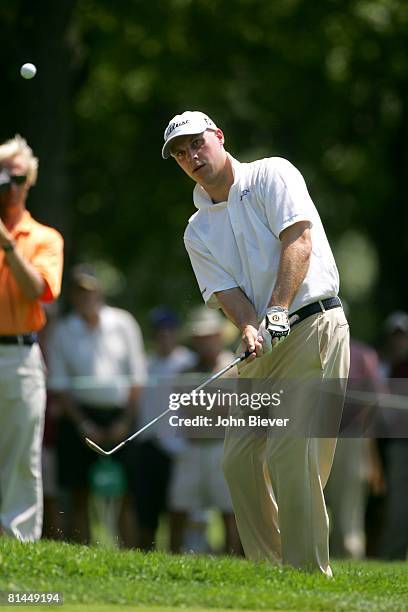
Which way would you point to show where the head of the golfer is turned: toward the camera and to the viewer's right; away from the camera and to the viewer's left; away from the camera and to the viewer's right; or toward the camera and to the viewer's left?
toward the camera and to the viewer's left

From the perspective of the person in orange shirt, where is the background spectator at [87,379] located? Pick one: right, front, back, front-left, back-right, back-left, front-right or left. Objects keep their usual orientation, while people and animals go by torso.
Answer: back

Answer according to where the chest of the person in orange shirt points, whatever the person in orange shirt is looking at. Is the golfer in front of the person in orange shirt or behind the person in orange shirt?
in front

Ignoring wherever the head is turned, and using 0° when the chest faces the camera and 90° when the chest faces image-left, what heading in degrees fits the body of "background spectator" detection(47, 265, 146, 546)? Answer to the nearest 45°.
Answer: approximately 0°

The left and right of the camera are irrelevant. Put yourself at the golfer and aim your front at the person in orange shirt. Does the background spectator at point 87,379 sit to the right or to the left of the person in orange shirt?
right

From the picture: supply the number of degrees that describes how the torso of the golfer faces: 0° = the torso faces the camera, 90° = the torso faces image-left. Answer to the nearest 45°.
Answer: approximately 45°

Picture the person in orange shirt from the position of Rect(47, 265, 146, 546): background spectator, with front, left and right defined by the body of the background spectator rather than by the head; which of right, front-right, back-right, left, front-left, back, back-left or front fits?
front

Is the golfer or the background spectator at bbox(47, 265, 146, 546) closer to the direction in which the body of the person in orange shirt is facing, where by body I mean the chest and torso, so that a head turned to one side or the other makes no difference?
the golfer

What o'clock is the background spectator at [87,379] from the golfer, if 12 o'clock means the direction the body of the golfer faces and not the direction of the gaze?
The background spectator is roughly at 4 o'clock from the golfer.

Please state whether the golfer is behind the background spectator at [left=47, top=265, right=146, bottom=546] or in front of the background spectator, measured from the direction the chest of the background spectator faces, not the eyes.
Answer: in front

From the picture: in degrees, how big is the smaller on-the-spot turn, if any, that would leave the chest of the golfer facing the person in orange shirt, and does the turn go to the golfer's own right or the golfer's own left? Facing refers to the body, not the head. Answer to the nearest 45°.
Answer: approximately 90° to the golfer's own right

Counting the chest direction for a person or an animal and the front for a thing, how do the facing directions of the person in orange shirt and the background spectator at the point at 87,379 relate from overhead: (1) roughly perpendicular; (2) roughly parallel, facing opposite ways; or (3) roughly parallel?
roughly parallel
